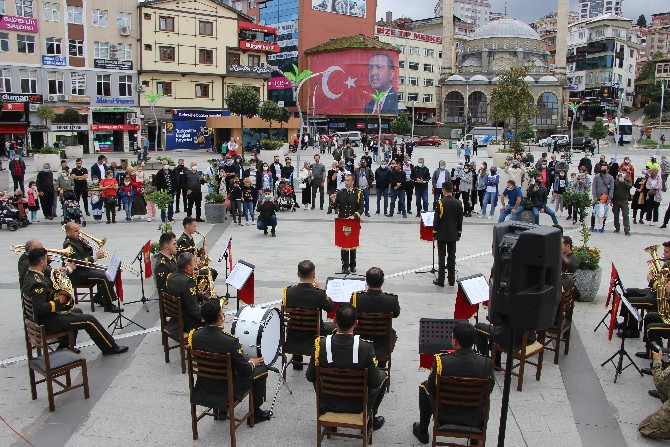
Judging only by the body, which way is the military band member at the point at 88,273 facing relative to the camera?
to the viewer's right

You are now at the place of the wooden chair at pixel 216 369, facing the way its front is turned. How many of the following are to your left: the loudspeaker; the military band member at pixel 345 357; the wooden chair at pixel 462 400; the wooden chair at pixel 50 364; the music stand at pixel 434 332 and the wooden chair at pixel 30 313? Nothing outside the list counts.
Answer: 2

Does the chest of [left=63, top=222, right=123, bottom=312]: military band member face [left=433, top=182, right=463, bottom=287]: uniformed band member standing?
yes

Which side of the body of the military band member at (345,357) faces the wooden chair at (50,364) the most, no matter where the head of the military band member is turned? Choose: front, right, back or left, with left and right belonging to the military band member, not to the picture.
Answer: left

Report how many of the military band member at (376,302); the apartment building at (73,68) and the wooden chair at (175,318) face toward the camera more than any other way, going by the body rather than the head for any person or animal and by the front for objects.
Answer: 1

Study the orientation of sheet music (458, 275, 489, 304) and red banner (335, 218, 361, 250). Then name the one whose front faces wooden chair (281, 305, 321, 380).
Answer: the red banner

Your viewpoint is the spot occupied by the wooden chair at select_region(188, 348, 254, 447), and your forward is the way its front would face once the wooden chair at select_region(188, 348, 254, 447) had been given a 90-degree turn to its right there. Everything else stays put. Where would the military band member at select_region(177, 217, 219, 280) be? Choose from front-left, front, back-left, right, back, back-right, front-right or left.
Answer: back-left

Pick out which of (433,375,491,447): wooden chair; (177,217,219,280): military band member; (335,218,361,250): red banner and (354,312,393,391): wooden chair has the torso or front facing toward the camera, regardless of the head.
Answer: the red banner

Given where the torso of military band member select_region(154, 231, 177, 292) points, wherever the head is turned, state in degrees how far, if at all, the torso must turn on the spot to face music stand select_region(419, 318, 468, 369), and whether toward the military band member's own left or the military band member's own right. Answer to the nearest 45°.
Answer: approximately 45° to the military band member's own right

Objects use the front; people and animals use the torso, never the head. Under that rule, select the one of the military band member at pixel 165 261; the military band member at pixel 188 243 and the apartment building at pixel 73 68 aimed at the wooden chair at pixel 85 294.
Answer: the apartment building

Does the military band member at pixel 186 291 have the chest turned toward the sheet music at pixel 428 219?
yes

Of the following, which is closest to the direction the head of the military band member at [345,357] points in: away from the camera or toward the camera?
away from the camera

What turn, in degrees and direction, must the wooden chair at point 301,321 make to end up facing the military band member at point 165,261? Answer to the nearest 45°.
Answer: approximately 45° to its left

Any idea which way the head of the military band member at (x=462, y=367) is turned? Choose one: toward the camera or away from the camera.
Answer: away from the camera

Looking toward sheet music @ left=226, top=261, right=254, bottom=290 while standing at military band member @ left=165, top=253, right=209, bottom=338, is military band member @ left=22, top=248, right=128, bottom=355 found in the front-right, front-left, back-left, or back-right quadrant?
back-left

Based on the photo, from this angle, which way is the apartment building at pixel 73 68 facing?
toward the camera

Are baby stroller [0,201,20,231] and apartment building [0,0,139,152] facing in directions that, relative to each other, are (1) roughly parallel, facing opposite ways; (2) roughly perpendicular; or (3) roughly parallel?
roughly perpendicular
